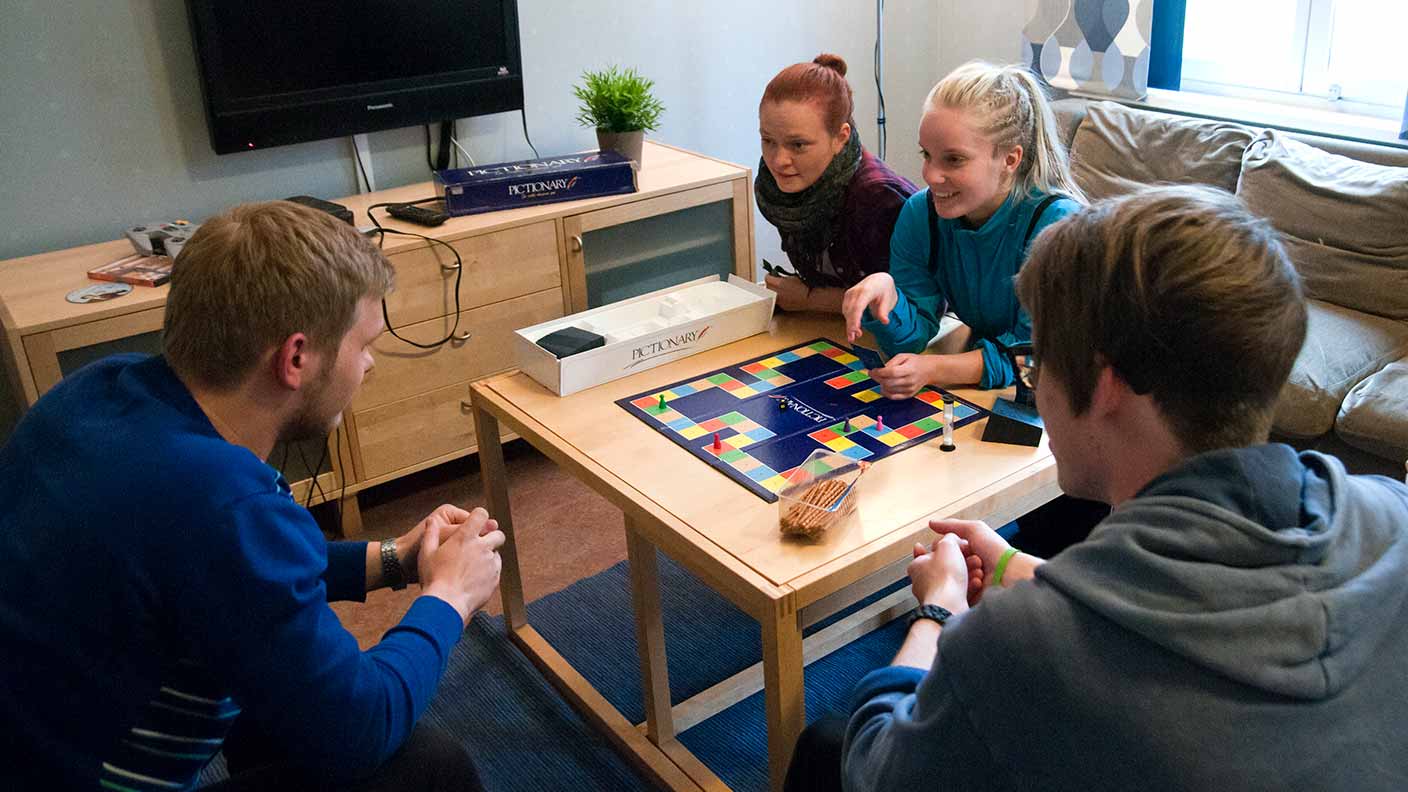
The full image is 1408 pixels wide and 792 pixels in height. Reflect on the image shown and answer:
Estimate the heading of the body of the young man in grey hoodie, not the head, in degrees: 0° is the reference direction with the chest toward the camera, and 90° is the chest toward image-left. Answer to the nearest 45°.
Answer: approximately 135°

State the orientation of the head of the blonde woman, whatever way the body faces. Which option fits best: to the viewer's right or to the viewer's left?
to the viewer's left

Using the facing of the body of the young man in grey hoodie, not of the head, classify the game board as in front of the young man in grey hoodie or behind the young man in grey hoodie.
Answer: in front

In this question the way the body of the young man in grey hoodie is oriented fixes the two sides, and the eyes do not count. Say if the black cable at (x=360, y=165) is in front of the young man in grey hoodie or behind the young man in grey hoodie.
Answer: in front

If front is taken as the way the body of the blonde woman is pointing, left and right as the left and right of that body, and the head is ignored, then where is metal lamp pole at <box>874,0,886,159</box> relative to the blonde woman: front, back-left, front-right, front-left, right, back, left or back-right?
back-right

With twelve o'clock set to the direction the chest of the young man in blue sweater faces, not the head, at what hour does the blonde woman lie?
The blonde woman is roughly at 1 o'clock from the young man in blue sweater.

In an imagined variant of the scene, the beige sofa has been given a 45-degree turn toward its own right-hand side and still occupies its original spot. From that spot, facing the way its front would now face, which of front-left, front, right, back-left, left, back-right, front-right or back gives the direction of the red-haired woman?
front-left

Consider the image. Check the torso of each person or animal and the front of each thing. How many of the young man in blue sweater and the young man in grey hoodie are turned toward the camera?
0

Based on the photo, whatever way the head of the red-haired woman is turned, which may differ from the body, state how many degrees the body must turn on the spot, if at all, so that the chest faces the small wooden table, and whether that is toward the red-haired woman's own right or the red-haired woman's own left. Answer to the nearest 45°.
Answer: approximately 45° to the red-haired woman's own left

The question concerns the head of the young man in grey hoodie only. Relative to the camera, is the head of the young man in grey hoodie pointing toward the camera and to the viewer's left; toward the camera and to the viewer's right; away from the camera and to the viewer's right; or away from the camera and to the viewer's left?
away from the camera and to the viewer's left

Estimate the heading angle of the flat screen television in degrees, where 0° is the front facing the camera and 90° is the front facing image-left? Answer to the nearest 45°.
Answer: approximately 315°

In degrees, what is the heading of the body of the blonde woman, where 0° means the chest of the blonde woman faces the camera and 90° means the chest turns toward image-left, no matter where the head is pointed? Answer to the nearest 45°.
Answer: approximately 45°

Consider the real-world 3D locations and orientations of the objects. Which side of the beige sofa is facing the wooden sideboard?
front

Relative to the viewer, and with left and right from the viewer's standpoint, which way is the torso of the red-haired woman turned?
facing the viewer and to the left of the viewer
